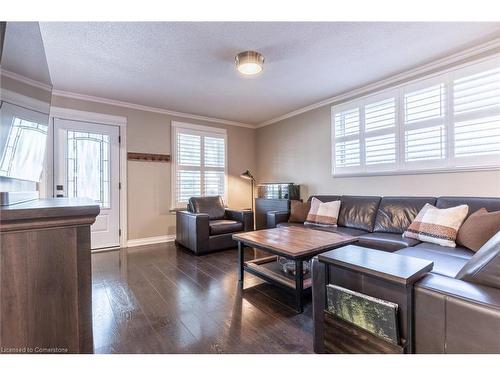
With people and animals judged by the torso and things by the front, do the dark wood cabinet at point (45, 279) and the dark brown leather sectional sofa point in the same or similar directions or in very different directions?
very different directions

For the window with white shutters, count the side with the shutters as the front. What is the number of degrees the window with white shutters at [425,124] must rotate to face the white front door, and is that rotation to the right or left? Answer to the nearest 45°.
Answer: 0° — it already faces it

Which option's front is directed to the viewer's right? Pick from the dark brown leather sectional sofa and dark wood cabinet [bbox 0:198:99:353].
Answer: the dark wood cabinet

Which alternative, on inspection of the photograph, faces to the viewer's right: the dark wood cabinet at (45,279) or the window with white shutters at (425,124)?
the dark wood cabinet

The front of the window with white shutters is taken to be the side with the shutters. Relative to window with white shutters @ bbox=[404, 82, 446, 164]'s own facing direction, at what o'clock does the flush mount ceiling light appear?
The flush mount ceiling light is roughly at 12 o'clock from the window with white shutters.

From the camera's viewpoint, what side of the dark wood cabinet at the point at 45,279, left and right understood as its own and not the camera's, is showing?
right

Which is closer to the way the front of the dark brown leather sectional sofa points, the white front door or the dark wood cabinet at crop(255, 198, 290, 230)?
the white front door

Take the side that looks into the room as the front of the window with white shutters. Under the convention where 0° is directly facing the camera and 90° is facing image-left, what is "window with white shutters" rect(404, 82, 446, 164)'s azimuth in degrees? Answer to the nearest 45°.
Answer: approximately 45°

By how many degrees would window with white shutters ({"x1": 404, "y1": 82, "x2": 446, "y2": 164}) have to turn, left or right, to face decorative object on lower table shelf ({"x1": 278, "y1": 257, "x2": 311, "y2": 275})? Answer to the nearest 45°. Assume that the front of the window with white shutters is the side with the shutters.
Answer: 0° — it already faces it

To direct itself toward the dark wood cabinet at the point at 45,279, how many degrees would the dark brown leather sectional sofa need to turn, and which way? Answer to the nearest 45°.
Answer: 0° — it already faces it
